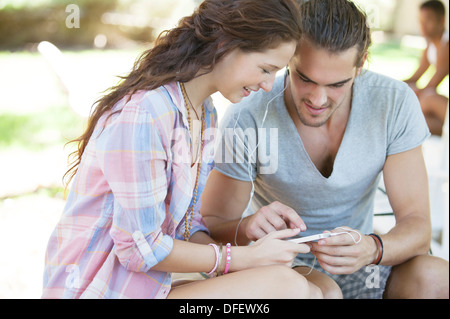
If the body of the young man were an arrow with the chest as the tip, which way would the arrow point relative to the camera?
toward the camera

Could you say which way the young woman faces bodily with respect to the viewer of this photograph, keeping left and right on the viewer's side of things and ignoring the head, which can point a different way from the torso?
facing to the right of the viewer

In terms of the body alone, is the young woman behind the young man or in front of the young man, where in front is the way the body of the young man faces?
in front

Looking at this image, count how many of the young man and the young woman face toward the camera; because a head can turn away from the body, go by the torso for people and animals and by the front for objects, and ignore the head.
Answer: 1

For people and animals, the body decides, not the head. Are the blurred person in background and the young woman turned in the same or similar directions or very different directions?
very different directions

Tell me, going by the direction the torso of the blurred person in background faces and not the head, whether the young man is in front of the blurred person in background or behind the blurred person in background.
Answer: in front

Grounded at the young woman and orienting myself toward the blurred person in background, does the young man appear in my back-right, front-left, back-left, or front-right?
front-right

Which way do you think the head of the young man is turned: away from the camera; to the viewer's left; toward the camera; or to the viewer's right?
toward the camera

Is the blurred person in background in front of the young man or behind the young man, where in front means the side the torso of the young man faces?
behind

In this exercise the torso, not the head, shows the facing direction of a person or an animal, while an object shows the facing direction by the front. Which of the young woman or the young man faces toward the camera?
the young man

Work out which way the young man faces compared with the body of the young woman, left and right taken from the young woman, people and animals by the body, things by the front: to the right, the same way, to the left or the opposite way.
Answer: to the right

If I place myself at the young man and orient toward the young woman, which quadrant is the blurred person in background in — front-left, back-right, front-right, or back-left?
back-right

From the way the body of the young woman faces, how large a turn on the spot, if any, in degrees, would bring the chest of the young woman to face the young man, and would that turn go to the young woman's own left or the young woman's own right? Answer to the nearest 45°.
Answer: approximately 45° to the young woman's own left

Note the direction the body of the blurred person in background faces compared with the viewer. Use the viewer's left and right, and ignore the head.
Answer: facing the viewer and to the left of the viewer

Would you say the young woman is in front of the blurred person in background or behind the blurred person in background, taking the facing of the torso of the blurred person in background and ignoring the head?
in front
